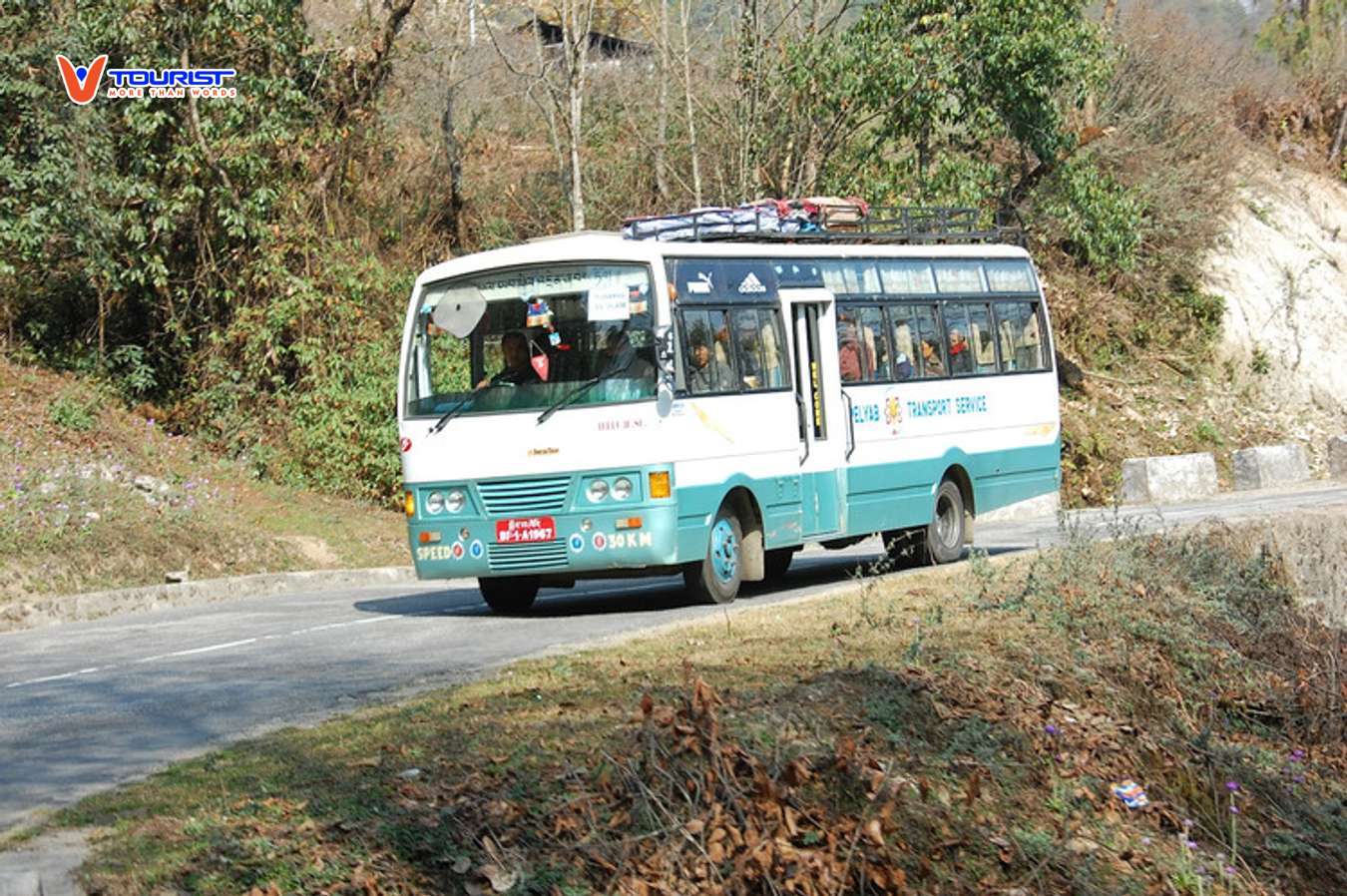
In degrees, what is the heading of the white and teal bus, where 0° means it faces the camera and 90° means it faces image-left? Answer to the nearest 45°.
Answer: approximately 45°

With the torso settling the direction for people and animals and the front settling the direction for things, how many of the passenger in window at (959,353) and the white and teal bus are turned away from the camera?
0

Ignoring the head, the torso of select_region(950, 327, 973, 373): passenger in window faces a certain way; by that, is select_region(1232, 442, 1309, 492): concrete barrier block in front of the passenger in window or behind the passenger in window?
behind

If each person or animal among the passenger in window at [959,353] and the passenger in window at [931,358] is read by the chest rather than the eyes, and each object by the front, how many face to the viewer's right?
0

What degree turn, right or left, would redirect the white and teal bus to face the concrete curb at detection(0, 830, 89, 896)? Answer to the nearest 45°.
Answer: approximately 45° to its left

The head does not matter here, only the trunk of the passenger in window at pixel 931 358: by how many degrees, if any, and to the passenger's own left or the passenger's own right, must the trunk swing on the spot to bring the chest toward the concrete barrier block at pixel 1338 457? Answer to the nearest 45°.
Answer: approximately 180°

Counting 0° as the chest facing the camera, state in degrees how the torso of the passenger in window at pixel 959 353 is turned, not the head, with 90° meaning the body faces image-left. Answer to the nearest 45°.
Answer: approximately 45°

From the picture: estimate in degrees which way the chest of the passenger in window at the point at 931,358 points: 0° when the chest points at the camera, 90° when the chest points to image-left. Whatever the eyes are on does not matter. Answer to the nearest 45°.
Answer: approximately 45°

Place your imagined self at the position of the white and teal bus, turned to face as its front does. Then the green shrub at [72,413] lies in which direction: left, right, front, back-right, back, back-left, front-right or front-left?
right

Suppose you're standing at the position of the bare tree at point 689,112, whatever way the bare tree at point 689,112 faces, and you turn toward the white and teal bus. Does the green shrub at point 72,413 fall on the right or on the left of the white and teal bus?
right
